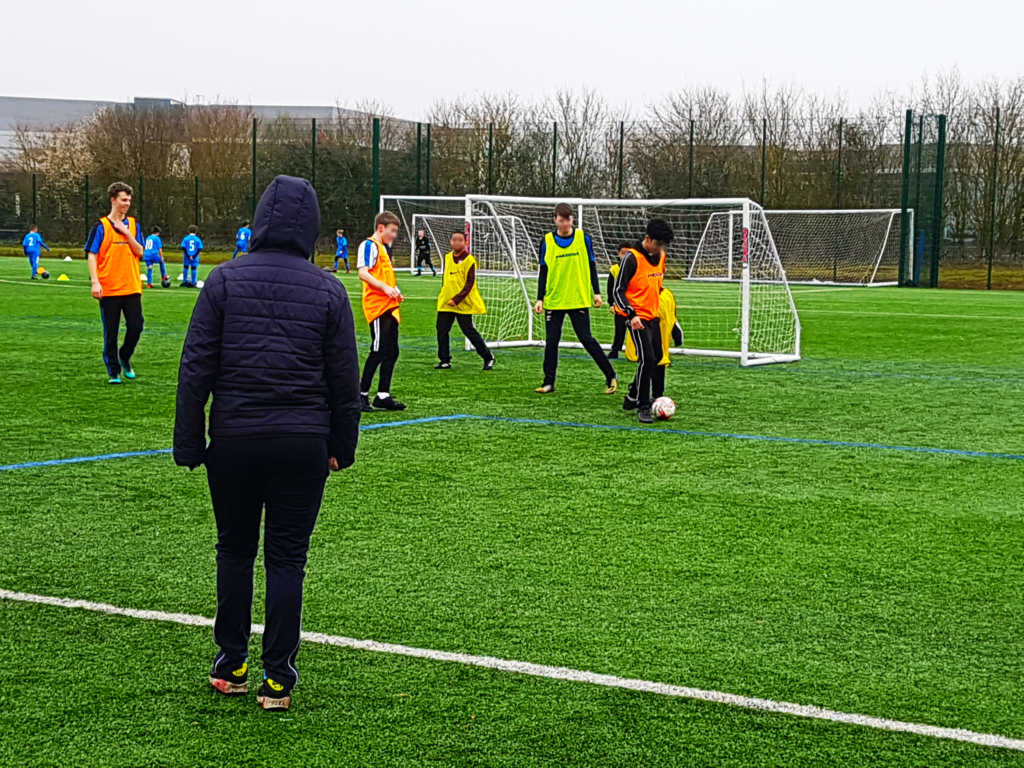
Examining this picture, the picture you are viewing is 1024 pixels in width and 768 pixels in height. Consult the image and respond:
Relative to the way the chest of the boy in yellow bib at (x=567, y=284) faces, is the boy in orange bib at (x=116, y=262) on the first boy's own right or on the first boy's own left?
on the first boy's own right

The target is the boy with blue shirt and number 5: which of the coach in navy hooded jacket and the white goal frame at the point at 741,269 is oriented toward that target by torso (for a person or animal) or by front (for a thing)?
the coach in navy hooded jacket

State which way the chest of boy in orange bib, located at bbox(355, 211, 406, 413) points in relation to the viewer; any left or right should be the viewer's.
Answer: facing to the right of the viewer

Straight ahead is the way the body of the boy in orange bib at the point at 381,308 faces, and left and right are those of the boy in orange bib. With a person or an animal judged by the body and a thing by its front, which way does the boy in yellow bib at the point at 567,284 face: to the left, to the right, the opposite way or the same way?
to the right

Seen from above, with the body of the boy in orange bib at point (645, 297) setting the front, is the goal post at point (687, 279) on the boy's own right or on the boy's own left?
on the boy's own left

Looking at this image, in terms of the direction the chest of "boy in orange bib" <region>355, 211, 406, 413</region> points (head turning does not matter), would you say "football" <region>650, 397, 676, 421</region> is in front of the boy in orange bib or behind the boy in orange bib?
in front

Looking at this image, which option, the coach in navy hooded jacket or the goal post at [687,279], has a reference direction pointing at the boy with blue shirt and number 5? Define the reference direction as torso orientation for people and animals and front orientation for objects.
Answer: the coach in navy hooded jacket

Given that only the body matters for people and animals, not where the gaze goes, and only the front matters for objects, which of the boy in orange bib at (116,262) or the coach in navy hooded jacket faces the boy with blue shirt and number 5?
the coach in navy hooded jacket

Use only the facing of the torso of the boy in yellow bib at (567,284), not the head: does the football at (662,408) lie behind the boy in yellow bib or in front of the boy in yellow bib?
in front

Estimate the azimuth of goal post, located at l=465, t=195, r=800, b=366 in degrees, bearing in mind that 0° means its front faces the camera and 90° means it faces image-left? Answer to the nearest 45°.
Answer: approximately 45°

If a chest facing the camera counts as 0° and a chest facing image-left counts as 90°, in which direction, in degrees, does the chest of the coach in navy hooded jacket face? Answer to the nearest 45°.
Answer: approximately 180°

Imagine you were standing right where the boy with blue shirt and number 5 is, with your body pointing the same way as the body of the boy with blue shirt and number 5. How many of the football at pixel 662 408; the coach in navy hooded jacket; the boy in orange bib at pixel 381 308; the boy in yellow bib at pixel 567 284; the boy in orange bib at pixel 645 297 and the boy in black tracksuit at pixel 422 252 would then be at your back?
5

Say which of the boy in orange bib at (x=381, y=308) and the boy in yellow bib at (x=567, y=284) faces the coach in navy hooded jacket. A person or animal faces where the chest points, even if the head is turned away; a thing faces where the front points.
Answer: the boy in yellow bib

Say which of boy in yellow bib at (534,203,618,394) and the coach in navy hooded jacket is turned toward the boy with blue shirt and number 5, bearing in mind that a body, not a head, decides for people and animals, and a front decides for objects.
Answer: the coach in navy hooded jacket

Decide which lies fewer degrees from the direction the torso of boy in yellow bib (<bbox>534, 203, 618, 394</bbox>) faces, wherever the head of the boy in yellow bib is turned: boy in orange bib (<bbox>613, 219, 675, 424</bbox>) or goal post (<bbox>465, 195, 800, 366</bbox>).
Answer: the boy in orange bib

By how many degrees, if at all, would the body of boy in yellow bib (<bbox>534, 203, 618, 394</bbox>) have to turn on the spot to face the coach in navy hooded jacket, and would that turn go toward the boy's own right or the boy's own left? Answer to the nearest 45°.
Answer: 0° — they already face them
